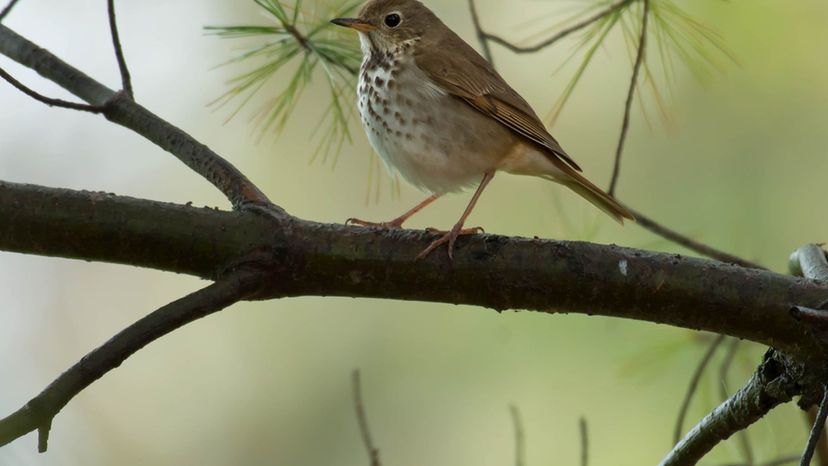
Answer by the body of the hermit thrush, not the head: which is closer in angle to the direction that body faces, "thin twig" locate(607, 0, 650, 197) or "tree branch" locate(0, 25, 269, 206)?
the tree branch

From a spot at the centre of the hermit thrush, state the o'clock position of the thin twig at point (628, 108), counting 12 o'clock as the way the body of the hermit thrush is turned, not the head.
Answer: The thin twig is roughly at 7 o'clock from the hermit thrush.

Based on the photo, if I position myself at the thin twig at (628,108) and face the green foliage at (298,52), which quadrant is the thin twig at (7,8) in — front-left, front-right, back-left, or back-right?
front-left

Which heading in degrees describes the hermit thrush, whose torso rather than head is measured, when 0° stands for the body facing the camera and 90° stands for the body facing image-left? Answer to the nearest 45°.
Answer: approximately 90°
